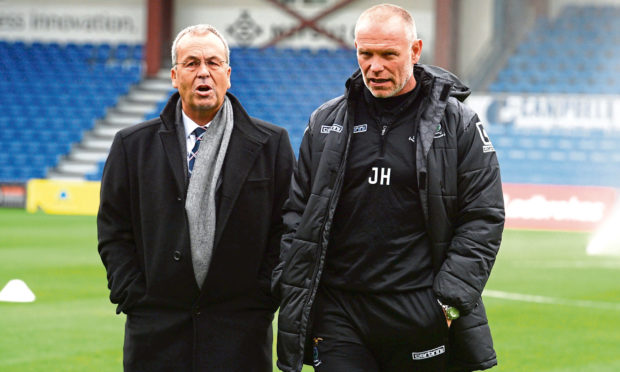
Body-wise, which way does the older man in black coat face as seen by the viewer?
toward the camera
